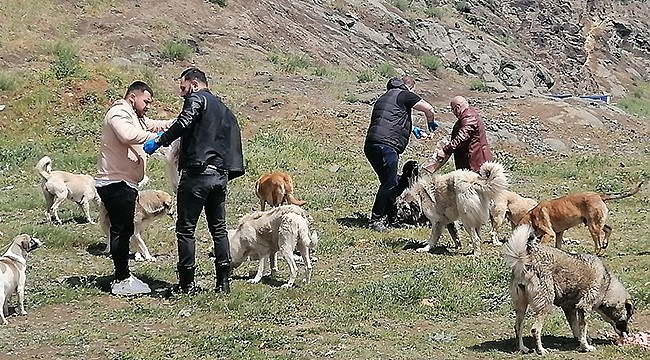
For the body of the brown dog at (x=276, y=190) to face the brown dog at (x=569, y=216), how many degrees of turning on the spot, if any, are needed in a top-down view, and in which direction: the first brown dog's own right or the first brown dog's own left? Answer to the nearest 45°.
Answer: approximately 180°

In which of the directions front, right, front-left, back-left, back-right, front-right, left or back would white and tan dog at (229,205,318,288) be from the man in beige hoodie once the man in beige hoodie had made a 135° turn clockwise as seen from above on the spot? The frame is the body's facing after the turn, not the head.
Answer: back-left

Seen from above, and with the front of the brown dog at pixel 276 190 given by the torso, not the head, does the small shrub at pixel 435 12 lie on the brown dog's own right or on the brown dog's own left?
on the brown dog's own right

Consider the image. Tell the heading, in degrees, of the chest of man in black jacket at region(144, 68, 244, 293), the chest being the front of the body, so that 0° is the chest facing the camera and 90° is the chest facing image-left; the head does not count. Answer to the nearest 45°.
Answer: approximately 135°

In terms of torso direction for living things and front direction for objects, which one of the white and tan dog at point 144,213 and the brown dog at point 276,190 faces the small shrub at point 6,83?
the brown dog

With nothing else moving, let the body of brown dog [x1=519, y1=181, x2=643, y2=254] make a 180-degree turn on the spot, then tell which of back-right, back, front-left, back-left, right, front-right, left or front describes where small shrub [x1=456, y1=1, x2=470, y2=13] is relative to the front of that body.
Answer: left

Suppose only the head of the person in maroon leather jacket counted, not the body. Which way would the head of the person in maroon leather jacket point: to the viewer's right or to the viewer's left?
to the viewer's left

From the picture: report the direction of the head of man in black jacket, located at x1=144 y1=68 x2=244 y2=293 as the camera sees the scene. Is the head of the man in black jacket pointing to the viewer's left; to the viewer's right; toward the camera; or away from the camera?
to the viewer's left

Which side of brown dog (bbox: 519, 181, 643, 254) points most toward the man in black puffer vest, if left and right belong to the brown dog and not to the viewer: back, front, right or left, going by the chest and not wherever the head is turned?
front

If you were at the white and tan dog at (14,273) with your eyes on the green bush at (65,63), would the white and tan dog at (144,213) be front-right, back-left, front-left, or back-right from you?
front-right

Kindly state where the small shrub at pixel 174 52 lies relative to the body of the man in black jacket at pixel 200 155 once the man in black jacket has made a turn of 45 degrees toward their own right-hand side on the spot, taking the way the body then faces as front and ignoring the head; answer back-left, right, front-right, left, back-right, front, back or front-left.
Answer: front

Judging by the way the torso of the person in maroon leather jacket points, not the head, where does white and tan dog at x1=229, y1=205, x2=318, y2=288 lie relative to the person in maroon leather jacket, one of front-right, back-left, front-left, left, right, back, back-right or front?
front-left

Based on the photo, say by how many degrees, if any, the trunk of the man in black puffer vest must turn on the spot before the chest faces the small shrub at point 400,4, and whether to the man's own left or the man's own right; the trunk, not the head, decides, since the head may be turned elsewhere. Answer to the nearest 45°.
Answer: approximately 45° to the man's own left

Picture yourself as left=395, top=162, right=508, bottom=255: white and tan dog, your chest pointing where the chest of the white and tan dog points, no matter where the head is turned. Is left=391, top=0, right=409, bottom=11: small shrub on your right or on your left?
on your right

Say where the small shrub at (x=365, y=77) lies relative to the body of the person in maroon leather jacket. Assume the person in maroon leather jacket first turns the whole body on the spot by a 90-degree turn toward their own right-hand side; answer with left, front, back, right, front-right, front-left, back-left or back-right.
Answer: front

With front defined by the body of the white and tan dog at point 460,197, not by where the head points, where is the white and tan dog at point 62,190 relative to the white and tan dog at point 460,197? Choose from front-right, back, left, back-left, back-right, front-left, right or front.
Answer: front
